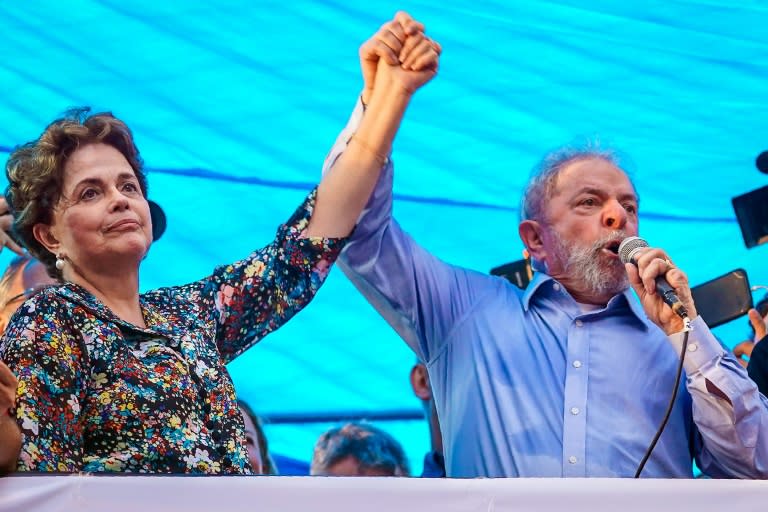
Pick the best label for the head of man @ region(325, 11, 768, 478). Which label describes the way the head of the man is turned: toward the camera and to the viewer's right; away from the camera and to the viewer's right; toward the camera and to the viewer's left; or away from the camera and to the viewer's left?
toward the camera and to the viewer's right

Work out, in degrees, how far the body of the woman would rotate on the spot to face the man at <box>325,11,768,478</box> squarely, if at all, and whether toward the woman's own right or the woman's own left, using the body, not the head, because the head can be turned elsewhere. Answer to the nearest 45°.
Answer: approximately 45° to the woman's own left

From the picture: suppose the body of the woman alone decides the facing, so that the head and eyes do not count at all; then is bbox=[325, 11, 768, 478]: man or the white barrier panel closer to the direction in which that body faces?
the white barrier panel

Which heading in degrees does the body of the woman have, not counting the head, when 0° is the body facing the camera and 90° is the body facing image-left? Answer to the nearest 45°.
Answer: approximately 315°

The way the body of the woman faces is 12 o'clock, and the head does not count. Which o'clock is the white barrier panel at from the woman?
The white barrier panel is roughly at 12 o'clock from the woman.
